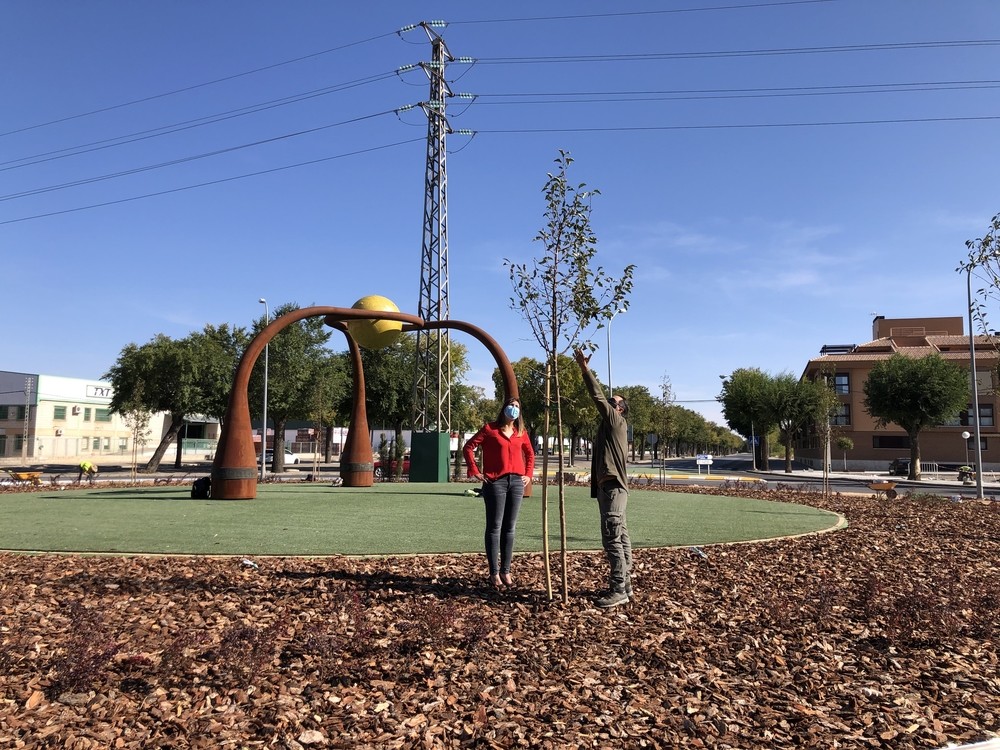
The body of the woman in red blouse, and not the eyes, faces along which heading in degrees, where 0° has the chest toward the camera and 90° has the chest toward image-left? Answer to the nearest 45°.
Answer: approximately 0°

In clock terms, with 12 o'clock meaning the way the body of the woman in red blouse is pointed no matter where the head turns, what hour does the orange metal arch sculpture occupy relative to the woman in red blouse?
The orange metal arch sculpture is roughly at 5 o'clock from the woman in red blouse.
